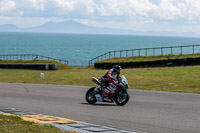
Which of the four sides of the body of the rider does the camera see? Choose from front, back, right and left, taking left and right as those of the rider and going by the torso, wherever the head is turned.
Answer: right
